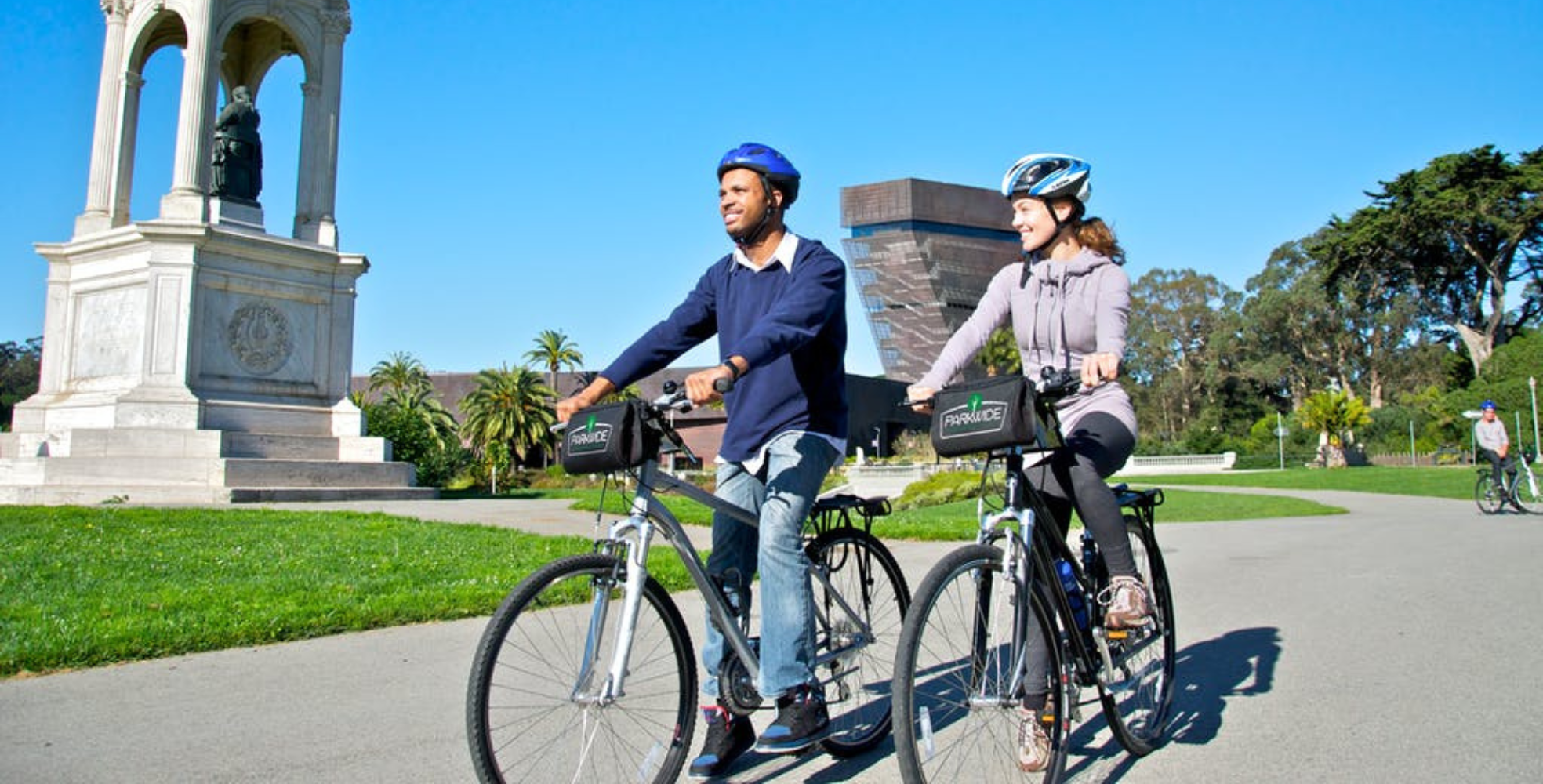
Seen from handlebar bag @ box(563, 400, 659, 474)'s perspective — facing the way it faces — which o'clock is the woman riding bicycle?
The woman riding bicycle is roughly at 7 o'clock from the handlebar bag.

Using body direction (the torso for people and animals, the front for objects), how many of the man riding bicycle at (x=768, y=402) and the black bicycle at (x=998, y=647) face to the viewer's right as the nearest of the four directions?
0

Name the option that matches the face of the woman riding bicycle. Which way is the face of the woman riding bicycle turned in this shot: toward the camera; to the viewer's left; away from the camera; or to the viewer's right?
to the viewer's left

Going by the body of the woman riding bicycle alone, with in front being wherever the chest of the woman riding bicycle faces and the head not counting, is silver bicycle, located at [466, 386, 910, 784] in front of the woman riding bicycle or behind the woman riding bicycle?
in front

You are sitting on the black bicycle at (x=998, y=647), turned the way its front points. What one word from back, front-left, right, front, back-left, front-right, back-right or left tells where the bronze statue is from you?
right

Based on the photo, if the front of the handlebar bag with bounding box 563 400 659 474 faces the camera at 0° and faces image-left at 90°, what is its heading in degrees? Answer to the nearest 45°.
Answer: approximately 45°

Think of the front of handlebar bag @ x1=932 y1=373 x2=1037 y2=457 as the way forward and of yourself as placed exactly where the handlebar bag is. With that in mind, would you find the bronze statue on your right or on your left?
on your right

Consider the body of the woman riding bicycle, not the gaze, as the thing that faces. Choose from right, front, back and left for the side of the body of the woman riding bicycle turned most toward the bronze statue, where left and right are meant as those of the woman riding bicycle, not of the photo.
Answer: right

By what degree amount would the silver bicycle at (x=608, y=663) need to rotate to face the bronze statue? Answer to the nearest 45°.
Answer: approximately 90° to its right

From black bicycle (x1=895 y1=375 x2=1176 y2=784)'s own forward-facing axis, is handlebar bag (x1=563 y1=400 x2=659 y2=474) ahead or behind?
ahead
